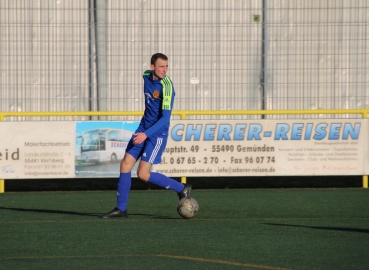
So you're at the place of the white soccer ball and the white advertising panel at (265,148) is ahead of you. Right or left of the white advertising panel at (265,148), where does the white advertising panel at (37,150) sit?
left

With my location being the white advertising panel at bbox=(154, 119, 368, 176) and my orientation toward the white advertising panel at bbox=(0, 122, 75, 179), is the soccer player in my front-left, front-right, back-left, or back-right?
front-left

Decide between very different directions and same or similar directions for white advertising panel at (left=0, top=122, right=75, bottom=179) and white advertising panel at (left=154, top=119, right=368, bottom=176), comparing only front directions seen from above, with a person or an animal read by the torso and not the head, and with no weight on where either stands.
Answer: same or similar directions

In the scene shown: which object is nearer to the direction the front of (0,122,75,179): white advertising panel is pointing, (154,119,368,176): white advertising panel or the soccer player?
the soccer player

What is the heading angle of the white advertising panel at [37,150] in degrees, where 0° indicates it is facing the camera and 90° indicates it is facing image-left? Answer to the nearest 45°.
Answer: approximately 0°

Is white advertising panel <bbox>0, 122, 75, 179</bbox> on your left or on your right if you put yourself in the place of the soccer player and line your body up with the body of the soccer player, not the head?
on your right

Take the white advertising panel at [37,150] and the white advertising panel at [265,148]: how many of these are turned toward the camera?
2

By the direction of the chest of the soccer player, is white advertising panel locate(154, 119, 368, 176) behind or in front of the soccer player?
behind

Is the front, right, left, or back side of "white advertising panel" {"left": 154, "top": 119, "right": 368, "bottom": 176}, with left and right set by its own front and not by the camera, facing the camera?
front

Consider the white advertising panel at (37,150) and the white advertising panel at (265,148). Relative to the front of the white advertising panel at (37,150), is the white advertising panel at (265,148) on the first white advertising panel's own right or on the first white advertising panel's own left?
on the first white advertising panel's own left

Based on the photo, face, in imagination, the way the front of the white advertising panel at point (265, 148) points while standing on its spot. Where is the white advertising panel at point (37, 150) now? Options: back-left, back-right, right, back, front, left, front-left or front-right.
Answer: right

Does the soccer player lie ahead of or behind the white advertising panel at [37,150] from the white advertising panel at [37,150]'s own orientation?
ahead
